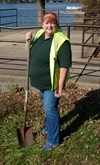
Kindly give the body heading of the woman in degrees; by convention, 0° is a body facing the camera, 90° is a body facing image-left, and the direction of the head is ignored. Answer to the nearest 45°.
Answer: approximately 45°
